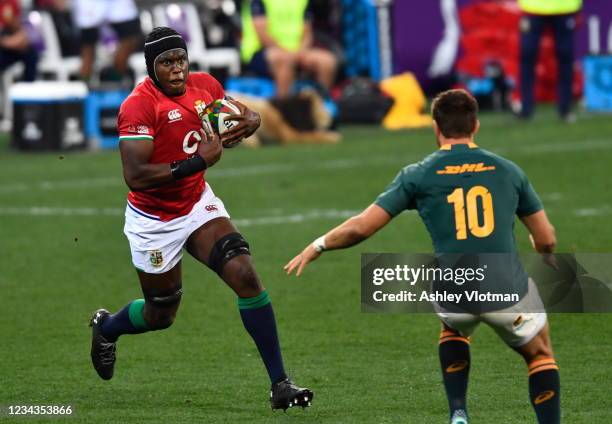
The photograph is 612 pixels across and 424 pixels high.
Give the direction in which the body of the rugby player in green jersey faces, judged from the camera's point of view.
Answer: away from the camera

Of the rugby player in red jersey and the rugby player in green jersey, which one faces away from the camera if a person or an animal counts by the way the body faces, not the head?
the rugby player in green jersey

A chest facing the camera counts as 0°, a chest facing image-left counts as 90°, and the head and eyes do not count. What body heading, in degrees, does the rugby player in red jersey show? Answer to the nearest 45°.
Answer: approximately 315°

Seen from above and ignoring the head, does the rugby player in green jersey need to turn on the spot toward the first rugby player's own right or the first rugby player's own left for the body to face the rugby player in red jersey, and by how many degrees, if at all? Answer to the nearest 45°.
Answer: approximately 45° to the first rugby player's own left

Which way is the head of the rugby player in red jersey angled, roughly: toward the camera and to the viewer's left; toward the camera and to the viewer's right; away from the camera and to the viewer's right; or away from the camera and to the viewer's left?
toward the camera and to the viewer's right

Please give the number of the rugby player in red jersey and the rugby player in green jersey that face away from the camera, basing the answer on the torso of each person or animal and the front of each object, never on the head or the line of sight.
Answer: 1
